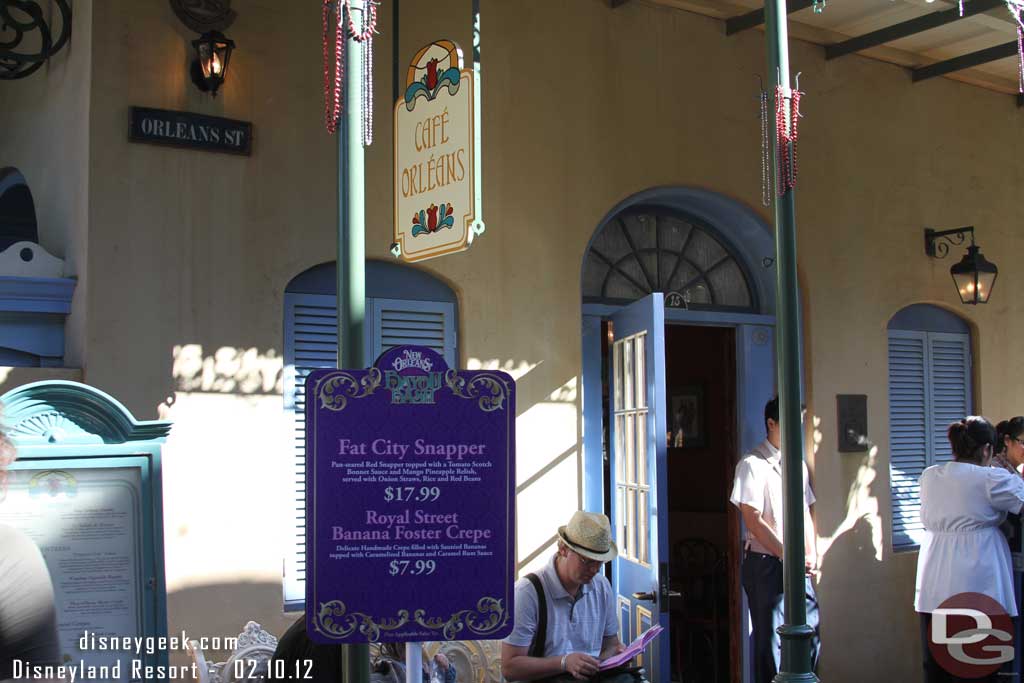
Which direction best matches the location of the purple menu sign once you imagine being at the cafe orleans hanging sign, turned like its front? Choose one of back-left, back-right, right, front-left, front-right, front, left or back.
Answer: front-left

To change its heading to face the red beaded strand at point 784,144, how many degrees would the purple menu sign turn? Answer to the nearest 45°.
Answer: approximately 135° to its left

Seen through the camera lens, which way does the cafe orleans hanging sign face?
facing the viewer and to the left of the viewer

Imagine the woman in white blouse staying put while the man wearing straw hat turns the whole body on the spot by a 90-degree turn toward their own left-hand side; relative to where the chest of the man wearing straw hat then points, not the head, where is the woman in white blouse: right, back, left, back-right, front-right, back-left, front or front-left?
front

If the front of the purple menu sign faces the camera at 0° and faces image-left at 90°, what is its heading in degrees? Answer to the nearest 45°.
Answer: approximately 0°

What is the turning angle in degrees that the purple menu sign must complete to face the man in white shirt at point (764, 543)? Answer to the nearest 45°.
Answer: approximately 135° to its left

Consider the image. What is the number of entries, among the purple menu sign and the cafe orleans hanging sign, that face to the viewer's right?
0

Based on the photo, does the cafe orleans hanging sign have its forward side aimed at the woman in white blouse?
no

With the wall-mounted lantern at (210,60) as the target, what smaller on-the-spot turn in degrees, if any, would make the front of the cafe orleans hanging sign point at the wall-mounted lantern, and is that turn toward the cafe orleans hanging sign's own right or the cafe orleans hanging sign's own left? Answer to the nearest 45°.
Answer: approximately 90° to the cafe orleans hanging sign's own right

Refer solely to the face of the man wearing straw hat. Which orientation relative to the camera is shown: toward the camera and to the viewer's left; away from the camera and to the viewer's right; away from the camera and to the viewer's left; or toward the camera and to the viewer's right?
toward the camera and to the viewer's right

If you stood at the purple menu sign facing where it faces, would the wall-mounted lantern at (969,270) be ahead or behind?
behind

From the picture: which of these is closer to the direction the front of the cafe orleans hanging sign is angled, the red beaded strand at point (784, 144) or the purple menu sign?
the purple menu sign

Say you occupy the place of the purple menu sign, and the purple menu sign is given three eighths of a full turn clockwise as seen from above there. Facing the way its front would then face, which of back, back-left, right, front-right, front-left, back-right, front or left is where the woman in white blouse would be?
right
